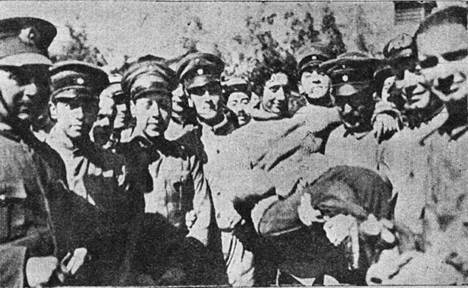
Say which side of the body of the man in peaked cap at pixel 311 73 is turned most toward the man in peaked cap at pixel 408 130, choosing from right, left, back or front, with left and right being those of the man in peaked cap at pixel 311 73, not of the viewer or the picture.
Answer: left

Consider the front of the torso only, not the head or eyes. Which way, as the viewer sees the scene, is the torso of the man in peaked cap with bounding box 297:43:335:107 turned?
toward the camera

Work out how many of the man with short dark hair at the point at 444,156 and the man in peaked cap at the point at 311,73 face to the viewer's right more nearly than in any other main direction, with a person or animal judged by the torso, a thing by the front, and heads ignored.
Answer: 0

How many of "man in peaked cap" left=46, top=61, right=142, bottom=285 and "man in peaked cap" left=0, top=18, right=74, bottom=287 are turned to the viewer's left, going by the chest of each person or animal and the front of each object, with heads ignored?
0

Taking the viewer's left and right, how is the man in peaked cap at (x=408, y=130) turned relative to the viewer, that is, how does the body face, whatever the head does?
facing the viewer and to the left of the viewer

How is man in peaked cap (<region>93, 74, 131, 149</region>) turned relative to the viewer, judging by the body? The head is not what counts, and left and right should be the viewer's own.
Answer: facing the viewer and to the right of the viewer

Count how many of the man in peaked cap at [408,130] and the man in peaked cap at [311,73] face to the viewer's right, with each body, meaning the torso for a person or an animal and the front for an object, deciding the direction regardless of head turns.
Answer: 0

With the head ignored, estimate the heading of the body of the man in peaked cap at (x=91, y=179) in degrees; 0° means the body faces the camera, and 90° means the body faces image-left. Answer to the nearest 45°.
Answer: approximately 315°

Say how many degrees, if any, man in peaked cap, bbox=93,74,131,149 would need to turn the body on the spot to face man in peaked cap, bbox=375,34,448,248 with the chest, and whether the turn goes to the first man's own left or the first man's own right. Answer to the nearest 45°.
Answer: approximately 45° to the first man's own left
